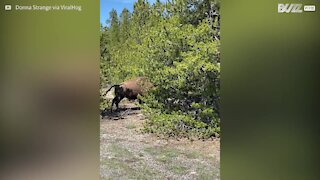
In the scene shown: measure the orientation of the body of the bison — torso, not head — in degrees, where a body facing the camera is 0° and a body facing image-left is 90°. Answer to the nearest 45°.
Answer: approximately 270°
